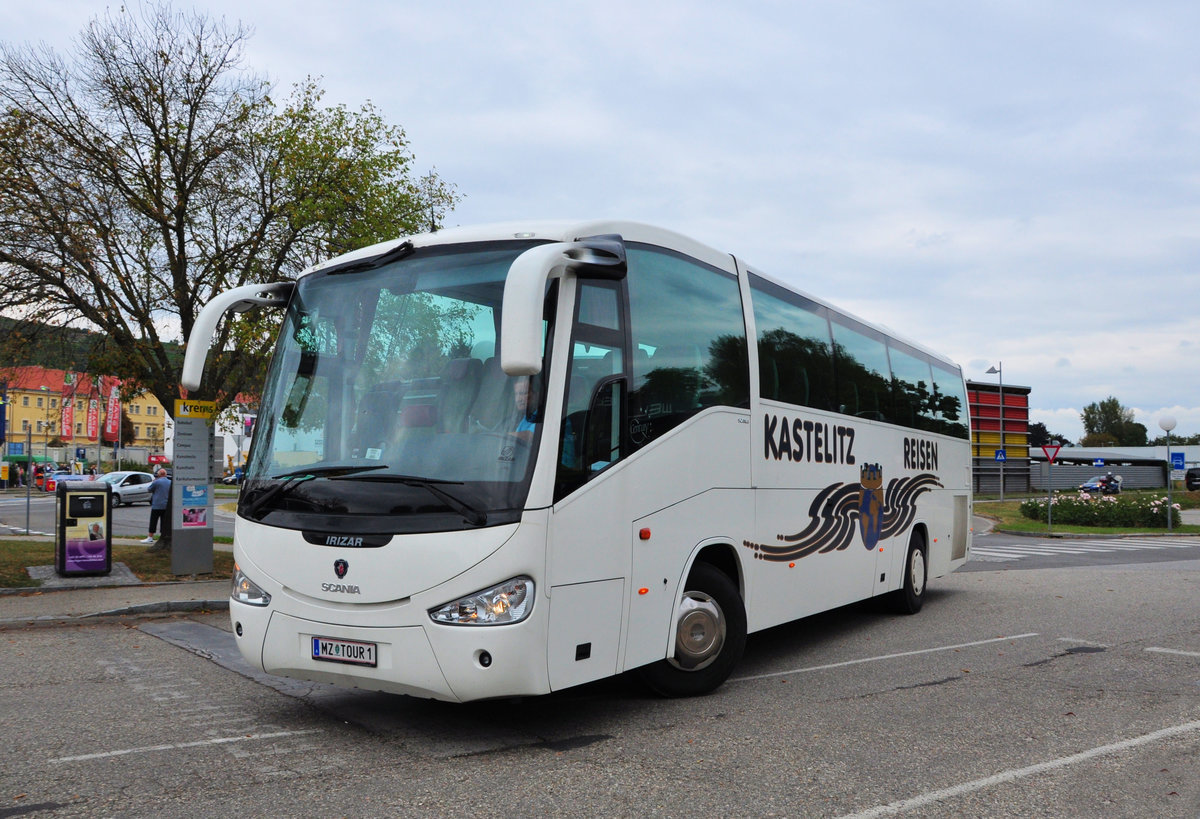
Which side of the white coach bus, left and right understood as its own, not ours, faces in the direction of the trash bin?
right

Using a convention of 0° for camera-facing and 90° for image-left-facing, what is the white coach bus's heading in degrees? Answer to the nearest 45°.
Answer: approximately 45°

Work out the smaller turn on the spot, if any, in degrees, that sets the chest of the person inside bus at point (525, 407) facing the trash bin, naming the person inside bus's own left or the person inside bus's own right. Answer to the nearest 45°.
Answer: approximately 90° to the person inside bus's own right

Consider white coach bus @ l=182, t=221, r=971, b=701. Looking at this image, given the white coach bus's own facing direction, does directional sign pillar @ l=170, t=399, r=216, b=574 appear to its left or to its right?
on its right

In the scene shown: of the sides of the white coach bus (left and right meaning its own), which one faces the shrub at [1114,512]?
back

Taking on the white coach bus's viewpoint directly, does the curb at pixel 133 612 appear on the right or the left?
on its right

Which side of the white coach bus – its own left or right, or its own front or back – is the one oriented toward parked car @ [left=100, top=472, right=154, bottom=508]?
right
